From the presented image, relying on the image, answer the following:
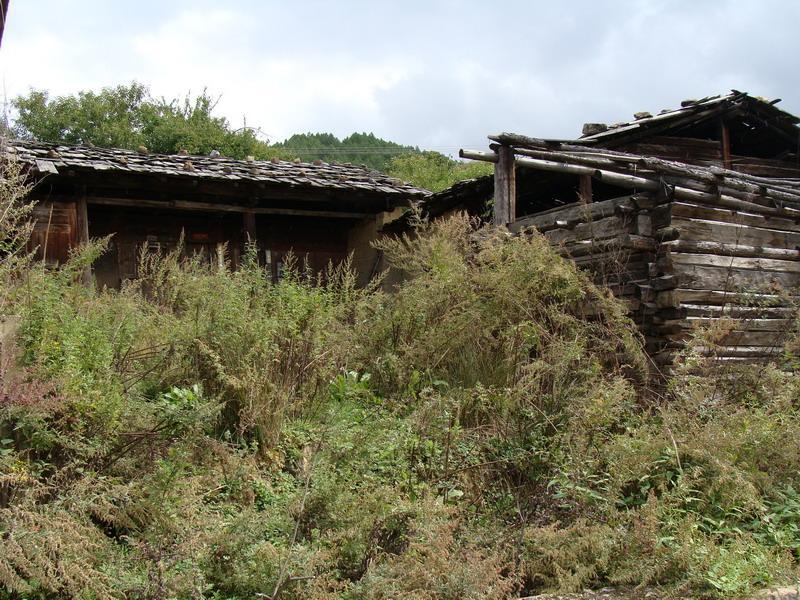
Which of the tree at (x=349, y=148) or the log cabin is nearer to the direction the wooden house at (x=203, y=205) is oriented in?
the log cabin

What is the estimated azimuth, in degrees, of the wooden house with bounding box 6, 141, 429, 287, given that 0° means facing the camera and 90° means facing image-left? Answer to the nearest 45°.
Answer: approximately 0°

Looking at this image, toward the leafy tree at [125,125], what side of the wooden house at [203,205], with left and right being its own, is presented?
back

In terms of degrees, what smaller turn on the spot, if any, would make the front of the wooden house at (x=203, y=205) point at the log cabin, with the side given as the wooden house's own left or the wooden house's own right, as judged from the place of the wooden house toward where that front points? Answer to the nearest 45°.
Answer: approximately 45° to the wooden house's own left

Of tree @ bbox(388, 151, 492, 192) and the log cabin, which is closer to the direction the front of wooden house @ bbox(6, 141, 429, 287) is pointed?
the log cabin

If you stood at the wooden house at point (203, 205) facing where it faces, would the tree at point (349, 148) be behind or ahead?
behind

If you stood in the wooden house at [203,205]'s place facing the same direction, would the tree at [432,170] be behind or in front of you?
behind
